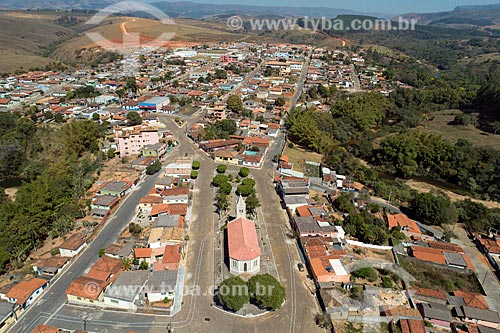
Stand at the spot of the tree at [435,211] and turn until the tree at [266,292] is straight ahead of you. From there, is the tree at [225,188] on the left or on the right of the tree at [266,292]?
right

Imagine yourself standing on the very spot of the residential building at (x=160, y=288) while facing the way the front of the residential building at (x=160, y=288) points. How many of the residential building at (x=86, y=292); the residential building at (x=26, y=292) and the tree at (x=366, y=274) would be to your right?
2

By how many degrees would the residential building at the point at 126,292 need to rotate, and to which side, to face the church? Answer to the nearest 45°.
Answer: approximately 90° to its left

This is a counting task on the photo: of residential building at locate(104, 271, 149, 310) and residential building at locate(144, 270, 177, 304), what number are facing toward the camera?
2

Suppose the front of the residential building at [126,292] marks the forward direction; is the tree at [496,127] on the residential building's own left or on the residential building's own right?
on the residential building's own left

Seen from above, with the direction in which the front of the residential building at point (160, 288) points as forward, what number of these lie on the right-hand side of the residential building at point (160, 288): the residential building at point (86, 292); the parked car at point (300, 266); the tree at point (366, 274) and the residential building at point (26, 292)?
2

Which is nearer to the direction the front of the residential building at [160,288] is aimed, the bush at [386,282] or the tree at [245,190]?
the bush

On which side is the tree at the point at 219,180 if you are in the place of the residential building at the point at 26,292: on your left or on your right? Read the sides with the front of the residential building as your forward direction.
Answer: on your left

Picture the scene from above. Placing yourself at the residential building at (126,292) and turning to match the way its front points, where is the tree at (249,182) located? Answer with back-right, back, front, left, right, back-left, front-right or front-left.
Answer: back-left

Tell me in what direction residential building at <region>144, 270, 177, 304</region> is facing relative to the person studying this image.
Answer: facing the viewer
